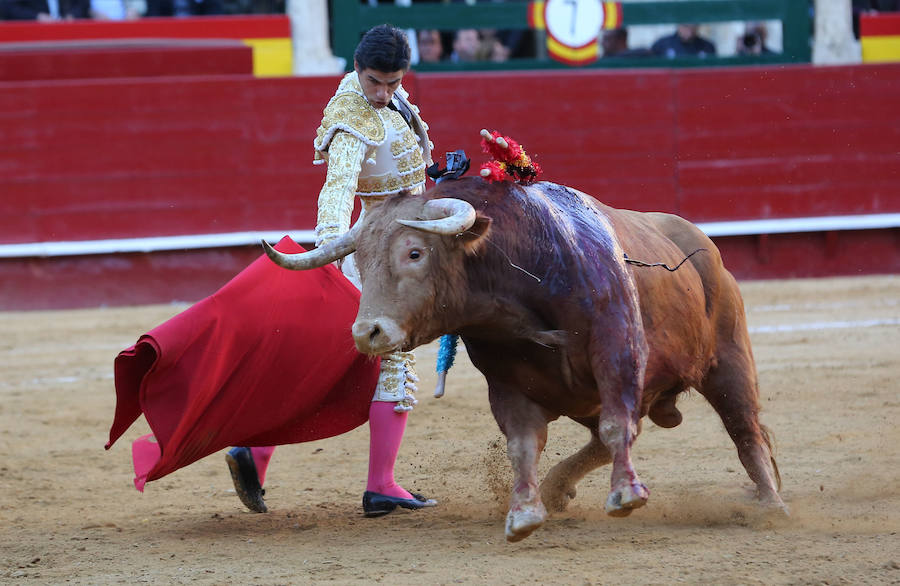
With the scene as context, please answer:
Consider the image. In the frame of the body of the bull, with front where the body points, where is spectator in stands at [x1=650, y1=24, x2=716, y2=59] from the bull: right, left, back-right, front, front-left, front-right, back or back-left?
back-right

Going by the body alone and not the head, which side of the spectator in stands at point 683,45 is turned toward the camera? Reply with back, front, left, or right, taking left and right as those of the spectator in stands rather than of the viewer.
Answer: front

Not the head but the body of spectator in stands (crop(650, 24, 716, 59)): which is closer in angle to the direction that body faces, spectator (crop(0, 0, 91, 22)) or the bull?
the bull

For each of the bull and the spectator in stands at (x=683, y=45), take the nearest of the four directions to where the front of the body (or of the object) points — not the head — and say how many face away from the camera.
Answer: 0

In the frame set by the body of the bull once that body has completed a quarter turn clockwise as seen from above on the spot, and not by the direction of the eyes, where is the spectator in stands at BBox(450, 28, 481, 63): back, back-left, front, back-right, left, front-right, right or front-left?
front-right

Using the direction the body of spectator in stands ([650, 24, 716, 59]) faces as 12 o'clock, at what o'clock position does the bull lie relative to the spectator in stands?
The bull is roughly at 12 o'clock from the spectator in stands.

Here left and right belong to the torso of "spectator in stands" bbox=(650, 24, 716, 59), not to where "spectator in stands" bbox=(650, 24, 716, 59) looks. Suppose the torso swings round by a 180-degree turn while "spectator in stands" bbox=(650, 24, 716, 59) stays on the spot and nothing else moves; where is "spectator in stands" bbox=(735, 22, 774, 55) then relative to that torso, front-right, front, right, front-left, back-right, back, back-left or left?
front-right

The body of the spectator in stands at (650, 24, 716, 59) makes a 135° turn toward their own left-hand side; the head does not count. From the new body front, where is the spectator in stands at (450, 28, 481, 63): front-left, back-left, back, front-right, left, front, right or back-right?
back-left

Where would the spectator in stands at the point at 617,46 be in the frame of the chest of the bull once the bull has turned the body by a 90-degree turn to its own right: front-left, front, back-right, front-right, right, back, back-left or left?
front-right

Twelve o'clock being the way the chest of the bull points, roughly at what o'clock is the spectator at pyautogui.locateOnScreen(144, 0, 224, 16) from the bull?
The spectator is roughly at 4 o'clock from the bull.

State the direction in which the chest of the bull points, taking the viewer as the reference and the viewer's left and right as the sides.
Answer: facing the viewer and to the left of the viewer

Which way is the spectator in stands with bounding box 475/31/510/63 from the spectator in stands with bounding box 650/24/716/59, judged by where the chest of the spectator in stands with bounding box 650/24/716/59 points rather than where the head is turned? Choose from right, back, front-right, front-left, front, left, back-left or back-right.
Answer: right
